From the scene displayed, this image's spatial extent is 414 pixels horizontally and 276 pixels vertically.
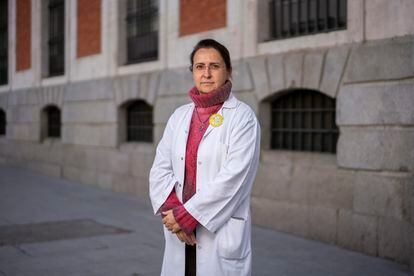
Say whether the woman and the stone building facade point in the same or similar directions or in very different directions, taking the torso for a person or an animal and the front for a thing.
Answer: same or similar directions

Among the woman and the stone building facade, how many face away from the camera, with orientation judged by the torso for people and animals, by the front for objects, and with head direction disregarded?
0

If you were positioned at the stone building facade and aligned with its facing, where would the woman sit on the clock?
The woman is roughly at 11 o'clock from the stone building facade.

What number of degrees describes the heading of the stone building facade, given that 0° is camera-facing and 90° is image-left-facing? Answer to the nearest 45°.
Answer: approximately 45°

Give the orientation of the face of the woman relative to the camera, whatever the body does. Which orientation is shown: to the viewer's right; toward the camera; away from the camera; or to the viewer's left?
toward the camera
